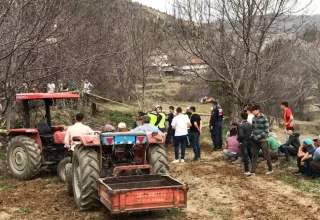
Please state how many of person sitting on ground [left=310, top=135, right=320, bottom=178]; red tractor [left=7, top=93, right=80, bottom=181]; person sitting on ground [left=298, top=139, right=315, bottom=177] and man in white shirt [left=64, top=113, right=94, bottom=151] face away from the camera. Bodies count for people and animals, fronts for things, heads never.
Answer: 1

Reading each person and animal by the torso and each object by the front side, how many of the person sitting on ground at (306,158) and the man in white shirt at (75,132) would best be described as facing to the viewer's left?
1

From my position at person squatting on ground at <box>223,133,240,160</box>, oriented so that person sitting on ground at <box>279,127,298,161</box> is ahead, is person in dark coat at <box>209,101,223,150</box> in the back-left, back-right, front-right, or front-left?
back-left

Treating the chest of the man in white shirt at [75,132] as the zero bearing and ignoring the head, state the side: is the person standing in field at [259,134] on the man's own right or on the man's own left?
on the man's own right

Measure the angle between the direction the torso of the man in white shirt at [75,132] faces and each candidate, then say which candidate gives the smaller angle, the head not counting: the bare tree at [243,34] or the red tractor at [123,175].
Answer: the bare tree

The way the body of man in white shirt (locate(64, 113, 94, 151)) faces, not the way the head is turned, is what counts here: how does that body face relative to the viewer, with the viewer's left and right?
facing away from the viewer

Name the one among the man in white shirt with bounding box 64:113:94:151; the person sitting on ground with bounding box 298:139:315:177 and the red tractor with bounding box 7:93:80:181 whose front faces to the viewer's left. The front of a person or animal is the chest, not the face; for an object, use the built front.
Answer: the person sitting on ground

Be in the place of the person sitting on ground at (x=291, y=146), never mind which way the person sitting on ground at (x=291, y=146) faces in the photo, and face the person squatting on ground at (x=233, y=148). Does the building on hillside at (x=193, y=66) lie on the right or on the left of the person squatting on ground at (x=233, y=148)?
right

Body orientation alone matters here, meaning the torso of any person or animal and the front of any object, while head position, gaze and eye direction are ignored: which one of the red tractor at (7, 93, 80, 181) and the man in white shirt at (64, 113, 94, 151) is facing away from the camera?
the man in white shirt

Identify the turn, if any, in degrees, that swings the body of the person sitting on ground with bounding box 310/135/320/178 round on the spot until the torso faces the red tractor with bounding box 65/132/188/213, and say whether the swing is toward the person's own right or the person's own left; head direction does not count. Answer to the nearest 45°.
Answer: approximately 45° to the person's own left

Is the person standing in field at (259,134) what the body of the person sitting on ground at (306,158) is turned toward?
yes

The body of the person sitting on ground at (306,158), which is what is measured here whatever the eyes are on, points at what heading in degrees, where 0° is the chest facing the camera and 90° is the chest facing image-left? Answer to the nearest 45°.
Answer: approximately 90°

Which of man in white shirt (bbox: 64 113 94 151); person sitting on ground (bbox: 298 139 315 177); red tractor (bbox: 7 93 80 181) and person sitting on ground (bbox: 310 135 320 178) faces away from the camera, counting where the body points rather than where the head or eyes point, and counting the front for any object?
the man in white shirt

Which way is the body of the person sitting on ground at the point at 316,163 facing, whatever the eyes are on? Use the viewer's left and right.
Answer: facing to the left of the viewer
